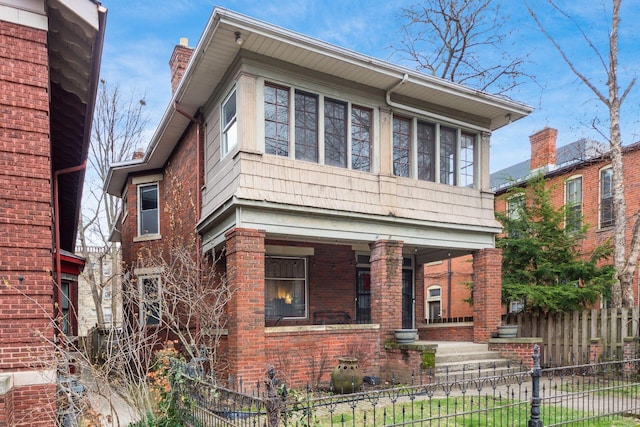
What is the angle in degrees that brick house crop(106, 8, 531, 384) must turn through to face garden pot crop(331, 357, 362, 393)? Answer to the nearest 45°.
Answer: approximately 45° to its right

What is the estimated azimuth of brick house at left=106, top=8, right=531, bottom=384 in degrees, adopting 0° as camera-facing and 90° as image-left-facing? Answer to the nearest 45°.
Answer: approximately 315°

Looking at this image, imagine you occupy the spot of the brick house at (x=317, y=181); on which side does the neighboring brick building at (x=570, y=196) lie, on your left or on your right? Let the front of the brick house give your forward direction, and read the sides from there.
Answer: on your left

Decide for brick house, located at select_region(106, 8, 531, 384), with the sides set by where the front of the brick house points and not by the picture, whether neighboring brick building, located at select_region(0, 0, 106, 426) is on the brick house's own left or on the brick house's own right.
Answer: on the brick house's own right
